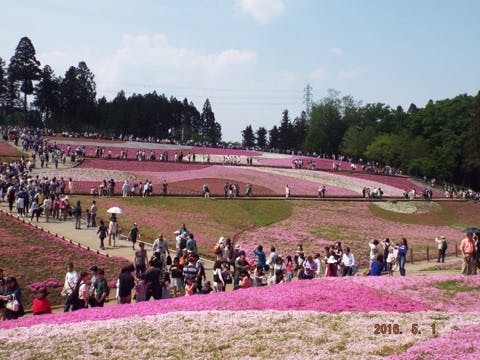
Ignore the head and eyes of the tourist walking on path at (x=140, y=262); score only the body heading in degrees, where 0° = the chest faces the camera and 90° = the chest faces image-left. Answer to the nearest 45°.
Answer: approximately 0°

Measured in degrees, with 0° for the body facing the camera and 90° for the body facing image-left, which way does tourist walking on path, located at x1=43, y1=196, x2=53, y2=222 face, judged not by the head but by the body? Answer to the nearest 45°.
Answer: approximately 180°

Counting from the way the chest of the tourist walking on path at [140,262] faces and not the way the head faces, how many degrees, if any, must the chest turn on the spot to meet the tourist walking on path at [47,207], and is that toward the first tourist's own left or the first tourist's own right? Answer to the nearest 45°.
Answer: approximately 180°

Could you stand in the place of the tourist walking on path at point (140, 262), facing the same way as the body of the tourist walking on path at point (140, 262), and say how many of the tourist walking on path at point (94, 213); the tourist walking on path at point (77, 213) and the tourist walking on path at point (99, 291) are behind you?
2

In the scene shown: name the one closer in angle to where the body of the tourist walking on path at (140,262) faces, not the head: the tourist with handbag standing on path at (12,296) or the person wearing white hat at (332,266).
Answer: the tourist with handbag standing on path

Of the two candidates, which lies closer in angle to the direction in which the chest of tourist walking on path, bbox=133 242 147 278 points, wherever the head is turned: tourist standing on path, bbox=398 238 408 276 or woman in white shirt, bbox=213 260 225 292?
the woman in white shirt
